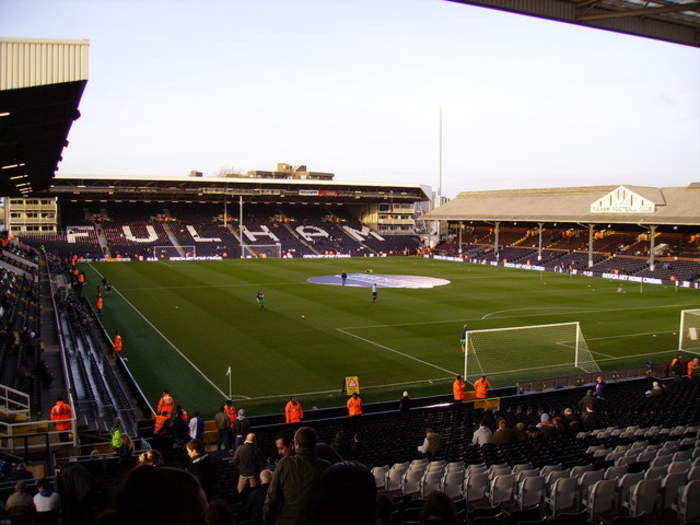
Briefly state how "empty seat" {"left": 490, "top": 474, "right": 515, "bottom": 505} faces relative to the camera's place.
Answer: facing away from the viewer and to the left of the viewer

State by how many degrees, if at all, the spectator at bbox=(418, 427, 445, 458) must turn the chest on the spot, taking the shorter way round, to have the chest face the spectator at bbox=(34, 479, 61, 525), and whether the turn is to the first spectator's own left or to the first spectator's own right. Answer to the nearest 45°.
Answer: approximately 90° to the first spectator's own left

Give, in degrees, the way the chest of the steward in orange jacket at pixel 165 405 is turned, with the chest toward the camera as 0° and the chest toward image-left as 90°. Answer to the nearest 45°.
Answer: approximately 180°

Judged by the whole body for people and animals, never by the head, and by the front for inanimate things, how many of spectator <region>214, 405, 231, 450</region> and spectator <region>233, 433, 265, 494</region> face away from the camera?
2

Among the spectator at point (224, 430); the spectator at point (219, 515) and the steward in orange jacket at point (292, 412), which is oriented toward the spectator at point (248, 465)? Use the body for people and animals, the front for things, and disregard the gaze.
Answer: the spectator at point (219, 515)

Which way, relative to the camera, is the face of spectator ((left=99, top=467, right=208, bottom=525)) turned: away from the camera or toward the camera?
away from the camera

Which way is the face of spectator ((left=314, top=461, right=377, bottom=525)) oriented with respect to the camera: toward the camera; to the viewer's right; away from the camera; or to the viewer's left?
away from the camera

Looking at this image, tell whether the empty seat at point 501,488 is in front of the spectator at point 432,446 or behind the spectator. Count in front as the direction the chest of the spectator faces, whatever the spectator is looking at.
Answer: behind

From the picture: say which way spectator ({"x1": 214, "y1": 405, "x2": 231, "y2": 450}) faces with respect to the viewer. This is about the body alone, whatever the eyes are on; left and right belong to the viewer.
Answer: facing away from the viewer

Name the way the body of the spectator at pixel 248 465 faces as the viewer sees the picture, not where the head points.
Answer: away from the camera

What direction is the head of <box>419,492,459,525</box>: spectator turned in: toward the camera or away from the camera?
away from the camera

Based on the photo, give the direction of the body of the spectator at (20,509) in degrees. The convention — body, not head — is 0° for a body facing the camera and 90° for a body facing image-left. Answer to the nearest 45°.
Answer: approximately 180°

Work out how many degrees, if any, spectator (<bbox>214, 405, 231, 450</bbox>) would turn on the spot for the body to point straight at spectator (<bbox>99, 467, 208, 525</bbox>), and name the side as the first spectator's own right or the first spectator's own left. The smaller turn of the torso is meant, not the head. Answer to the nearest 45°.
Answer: approximately 180°
